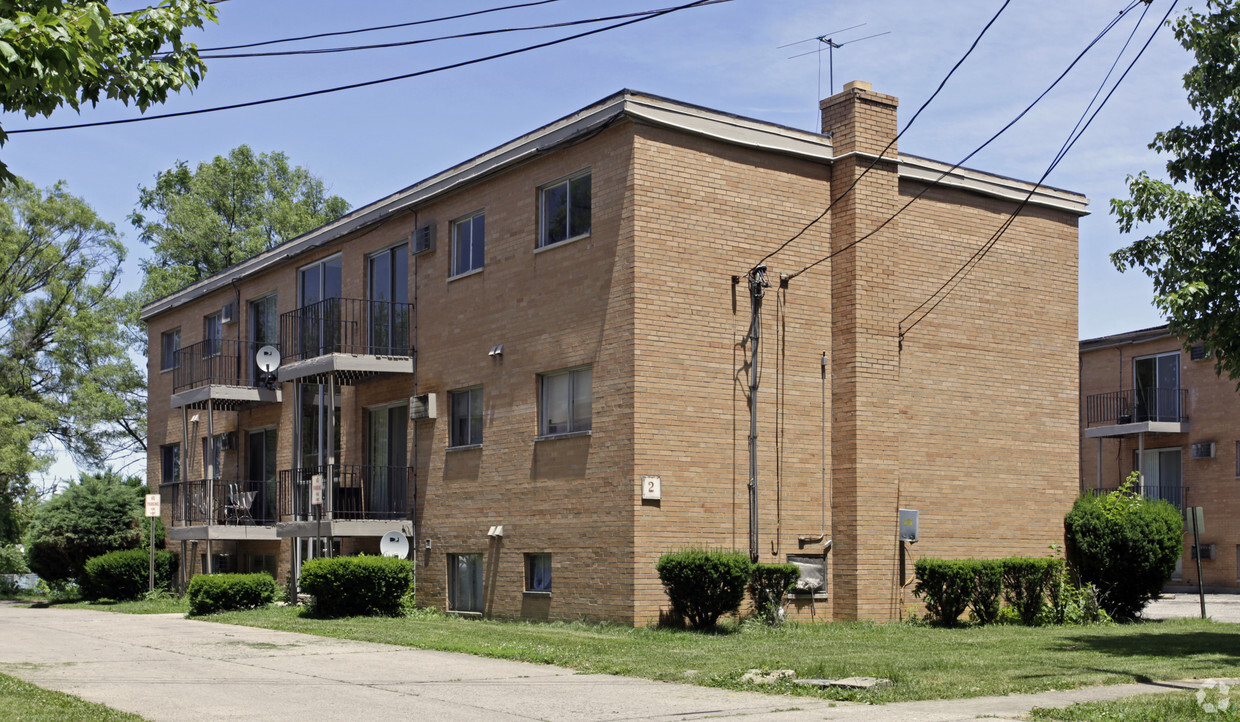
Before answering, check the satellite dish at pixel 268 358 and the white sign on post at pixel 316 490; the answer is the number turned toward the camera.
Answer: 2

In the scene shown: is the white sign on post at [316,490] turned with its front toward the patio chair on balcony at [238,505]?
no

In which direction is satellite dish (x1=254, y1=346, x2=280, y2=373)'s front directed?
toward the camera

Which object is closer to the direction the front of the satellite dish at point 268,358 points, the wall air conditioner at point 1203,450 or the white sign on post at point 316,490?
the white sign on post

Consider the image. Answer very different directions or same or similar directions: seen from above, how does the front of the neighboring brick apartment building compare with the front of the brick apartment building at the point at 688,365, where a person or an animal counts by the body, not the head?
same or similar directions

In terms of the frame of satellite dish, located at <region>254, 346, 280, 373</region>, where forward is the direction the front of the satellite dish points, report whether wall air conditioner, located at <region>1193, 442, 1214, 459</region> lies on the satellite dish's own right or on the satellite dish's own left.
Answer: on the satellite dish's own left

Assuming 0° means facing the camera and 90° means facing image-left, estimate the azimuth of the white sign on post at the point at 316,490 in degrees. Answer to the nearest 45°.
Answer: approximately 0°

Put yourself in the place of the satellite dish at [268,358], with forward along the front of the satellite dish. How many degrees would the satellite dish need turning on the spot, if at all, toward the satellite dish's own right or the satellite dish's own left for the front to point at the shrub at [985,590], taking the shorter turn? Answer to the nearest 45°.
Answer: approximately 45° to the satellite dish's own left

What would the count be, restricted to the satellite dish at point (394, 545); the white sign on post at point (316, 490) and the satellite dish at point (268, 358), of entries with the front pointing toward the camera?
3

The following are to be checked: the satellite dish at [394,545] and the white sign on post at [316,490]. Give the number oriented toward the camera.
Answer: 2

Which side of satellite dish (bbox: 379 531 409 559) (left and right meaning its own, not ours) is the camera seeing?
front
